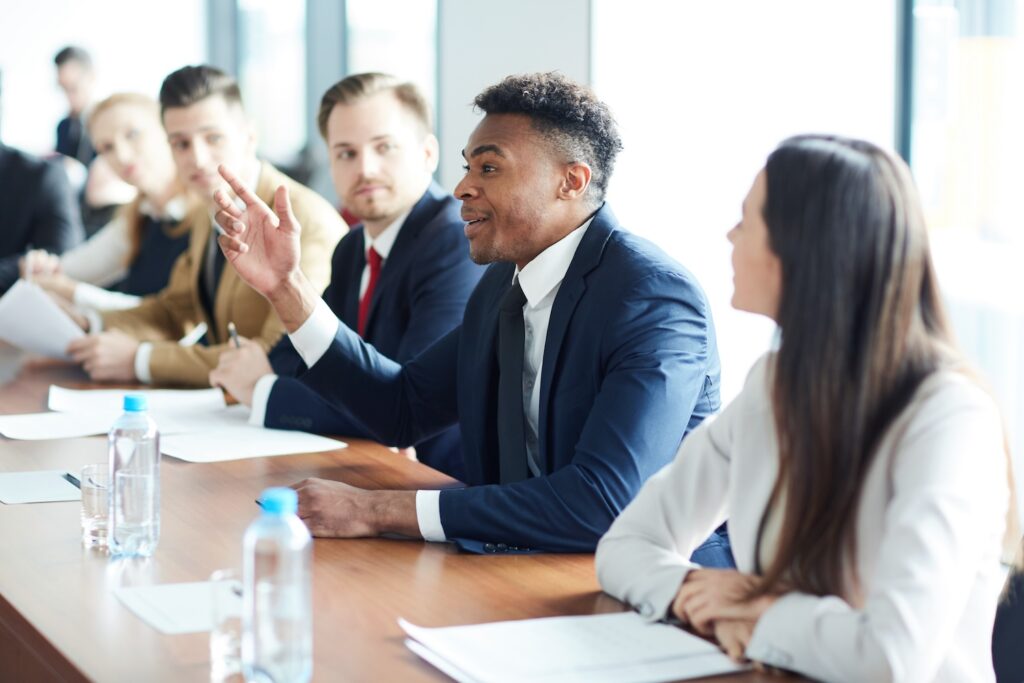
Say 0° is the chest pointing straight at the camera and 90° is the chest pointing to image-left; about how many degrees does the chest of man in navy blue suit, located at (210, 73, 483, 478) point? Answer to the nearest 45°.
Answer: approximately 45°

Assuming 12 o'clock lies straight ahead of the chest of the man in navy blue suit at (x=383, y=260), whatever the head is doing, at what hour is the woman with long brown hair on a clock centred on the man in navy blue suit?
The woman with long brown hair is roughly at 10 o'clock from the man in navy blue suit.

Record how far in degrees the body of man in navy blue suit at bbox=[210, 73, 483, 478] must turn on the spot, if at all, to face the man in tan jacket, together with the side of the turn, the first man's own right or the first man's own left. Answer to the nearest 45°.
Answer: approximately 90° to the first man's own right

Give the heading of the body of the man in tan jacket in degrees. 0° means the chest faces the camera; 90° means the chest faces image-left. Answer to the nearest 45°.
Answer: approximately 45°

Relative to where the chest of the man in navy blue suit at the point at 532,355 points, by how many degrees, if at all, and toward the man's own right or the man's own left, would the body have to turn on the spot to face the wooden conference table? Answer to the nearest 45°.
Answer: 0° — they already face it
